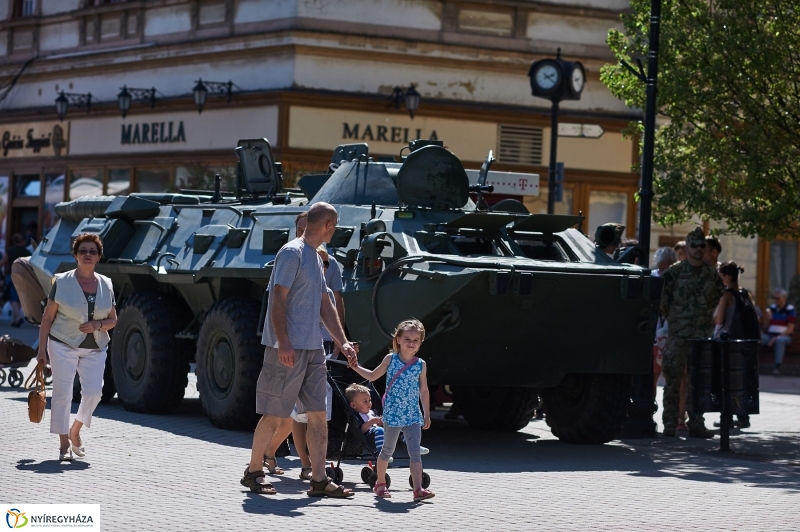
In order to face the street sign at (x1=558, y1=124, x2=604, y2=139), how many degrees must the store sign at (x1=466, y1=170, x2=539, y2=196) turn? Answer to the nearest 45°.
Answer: approximately 45° to its left

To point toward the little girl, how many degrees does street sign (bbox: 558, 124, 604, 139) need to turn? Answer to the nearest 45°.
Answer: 0° — it already faces them

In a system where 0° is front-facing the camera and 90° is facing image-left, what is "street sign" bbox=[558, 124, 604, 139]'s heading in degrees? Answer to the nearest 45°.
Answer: approximately 0°

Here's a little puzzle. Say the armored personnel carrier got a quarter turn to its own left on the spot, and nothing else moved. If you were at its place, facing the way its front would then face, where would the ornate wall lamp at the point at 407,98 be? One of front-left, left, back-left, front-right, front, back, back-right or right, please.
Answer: front-left

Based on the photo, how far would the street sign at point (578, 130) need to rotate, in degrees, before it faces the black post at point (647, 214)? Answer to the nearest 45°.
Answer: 0° — it already faces it

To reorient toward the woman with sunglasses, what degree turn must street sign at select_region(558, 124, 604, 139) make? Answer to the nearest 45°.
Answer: approximately 45° to its right
